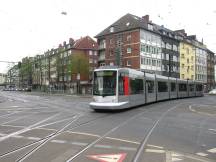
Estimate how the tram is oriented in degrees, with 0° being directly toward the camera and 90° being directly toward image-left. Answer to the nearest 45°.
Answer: approximately 45°
